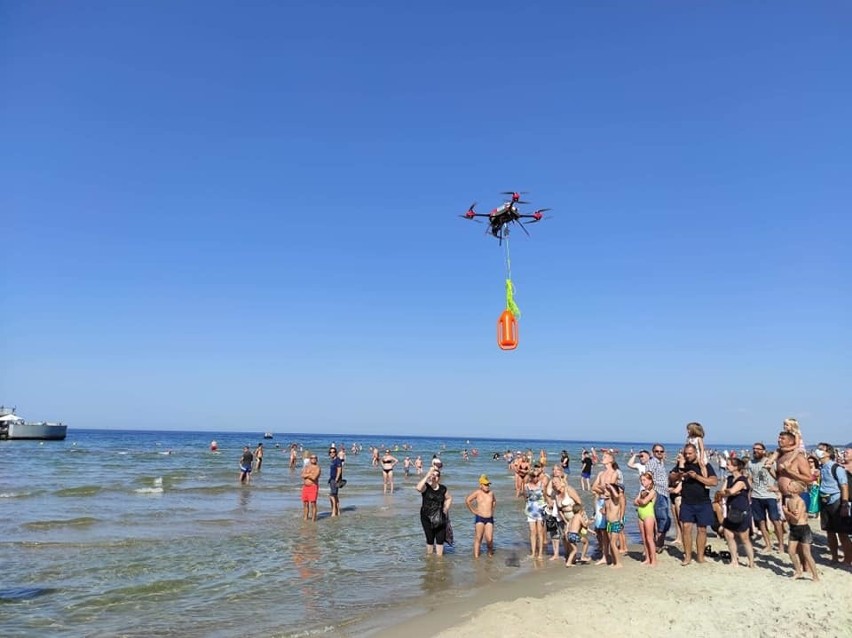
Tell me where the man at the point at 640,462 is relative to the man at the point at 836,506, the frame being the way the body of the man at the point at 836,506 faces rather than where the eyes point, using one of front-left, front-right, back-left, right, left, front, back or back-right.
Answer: front-right

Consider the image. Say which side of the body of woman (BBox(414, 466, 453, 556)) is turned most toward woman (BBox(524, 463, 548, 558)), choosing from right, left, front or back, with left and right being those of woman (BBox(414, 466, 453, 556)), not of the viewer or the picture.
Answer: left

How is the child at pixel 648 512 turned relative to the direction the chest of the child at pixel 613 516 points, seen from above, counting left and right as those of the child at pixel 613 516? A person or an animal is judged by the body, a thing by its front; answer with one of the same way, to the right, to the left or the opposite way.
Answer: the same way

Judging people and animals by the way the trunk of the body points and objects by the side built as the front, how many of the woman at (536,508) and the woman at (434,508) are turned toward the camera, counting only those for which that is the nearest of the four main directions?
2

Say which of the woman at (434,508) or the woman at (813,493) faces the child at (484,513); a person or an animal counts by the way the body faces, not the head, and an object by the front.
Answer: the woman at (813,493)

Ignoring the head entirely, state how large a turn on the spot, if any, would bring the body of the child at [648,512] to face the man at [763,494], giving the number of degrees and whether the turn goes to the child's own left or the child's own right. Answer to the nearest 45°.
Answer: approximately 180°

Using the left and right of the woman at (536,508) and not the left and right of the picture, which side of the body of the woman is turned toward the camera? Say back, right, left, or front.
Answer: front

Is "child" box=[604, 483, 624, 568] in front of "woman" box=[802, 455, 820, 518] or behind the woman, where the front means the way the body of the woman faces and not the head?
in front

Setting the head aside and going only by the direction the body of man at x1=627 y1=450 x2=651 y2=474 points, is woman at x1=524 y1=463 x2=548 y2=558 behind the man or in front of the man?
in front

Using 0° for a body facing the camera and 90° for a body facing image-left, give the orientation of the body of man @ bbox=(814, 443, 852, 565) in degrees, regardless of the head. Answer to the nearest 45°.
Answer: approximately 45°

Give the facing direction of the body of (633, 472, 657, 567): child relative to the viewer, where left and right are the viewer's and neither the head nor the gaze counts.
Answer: facing the viewer and to the left of the viewer

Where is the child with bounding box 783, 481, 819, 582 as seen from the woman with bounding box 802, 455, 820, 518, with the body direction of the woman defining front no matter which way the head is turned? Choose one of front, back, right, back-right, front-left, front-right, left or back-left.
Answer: front-left

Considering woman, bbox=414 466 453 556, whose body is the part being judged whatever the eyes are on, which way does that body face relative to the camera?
toward the camera
